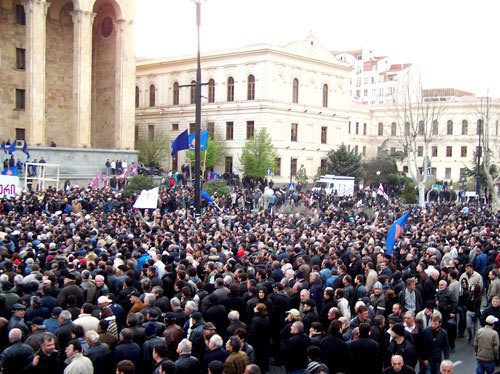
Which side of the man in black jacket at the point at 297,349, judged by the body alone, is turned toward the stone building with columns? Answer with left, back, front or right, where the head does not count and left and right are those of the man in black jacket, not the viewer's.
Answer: front

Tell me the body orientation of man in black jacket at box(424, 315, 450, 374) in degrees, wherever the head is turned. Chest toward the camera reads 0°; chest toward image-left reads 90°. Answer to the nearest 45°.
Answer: approximately 45°

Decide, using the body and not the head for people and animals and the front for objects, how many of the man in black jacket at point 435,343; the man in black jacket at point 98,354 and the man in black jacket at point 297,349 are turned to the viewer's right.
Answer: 0

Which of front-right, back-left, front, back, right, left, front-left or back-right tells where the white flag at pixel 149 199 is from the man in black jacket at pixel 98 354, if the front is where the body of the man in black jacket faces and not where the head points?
front-right

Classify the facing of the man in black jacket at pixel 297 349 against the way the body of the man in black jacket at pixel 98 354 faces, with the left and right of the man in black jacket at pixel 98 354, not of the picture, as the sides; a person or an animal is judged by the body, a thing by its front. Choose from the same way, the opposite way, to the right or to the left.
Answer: the same way

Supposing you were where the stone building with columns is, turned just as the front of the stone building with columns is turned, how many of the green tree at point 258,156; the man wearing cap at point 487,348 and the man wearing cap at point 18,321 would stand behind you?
0

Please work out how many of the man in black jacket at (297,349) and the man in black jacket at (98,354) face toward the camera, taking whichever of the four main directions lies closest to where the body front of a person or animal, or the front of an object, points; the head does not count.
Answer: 0

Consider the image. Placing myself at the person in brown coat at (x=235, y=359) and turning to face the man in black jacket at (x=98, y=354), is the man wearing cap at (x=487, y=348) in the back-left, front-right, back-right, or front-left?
back-right

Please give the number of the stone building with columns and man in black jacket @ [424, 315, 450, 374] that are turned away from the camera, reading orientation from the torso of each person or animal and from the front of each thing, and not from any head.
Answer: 0

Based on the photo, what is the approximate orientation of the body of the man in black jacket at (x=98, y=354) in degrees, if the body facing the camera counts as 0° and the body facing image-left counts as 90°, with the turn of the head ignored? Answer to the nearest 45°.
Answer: approximately 135°

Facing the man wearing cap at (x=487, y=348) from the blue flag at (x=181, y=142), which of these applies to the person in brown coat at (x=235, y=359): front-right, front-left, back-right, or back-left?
front-right

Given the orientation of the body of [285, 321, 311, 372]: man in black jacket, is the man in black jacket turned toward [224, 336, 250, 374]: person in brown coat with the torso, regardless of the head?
no

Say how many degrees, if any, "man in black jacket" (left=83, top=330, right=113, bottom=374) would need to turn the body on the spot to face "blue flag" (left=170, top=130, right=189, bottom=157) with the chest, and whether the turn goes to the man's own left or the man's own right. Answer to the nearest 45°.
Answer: approximately 45° to the man's own right
